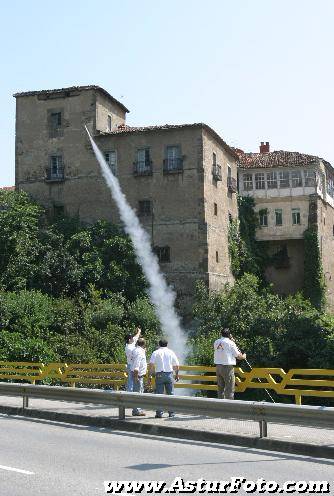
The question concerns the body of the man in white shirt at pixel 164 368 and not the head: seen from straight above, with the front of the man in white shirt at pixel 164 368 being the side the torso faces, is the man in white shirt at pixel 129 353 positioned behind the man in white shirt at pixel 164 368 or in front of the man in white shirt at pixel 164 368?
in front

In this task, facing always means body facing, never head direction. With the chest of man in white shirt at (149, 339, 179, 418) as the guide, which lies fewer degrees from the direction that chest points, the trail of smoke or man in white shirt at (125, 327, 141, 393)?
the trail of smoke

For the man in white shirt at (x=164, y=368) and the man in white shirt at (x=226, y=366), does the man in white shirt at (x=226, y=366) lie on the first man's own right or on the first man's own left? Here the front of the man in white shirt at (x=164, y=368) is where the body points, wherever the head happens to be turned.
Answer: on the first man's own right

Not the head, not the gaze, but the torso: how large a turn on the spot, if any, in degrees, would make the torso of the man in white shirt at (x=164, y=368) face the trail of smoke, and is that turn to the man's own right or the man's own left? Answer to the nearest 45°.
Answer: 0° — they already face it

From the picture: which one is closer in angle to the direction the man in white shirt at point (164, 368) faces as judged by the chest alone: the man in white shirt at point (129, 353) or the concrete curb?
the man in white shirt

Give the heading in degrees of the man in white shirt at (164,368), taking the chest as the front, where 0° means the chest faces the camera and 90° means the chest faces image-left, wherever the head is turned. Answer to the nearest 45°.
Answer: approximately 180°
